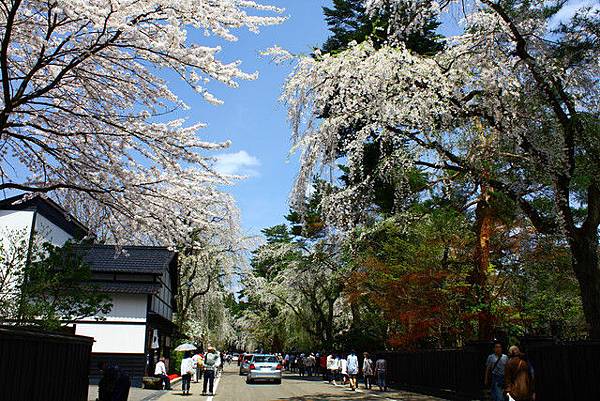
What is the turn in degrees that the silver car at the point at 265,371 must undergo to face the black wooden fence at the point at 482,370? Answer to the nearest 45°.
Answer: approximately 135° to its right

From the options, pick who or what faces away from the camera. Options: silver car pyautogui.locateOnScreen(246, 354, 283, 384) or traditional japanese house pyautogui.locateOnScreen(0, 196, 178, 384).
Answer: the silver car

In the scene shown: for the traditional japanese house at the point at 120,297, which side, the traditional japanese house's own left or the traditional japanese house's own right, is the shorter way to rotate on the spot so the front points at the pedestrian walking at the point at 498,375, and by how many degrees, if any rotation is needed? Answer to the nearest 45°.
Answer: approximately 45° to the traditional japanese house's own right

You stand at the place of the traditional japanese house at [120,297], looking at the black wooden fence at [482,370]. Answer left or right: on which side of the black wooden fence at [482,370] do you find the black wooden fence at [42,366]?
right

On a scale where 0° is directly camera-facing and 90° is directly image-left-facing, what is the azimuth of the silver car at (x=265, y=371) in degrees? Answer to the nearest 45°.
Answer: approximately 180°

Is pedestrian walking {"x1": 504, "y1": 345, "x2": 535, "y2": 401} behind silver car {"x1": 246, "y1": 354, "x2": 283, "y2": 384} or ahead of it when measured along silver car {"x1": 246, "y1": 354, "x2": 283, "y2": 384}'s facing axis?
behind

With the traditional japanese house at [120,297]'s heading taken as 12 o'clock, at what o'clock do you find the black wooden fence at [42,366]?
The black wooden fence is roughly at 3 o'clock from the traditional japanese house.

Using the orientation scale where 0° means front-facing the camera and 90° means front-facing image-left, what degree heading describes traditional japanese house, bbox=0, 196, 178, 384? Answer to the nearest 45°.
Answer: approximately 270°

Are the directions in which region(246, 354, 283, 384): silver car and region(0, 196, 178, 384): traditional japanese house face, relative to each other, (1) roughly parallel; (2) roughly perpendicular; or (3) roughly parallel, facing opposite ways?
roughly perpendicular
